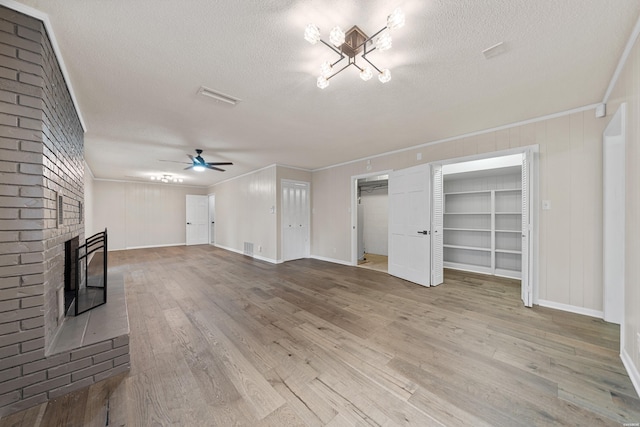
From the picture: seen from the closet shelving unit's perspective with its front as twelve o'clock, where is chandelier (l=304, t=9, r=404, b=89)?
The chandelier is roughly at 11 o'clock from the closet shelving unit.

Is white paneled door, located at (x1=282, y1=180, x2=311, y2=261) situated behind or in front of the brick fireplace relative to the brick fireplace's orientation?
in front

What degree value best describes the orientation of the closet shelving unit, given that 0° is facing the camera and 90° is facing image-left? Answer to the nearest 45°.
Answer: approximately 45°

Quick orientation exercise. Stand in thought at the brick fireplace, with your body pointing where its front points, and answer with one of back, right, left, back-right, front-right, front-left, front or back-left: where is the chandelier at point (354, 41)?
front-right

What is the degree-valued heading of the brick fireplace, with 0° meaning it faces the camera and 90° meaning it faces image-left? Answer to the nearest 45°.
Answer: approximately 270°

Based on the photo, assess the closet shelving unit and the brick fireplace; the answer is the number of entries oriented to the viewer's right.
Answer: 1

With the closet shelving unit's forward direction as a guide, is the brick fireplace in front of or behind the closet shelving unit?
in front
